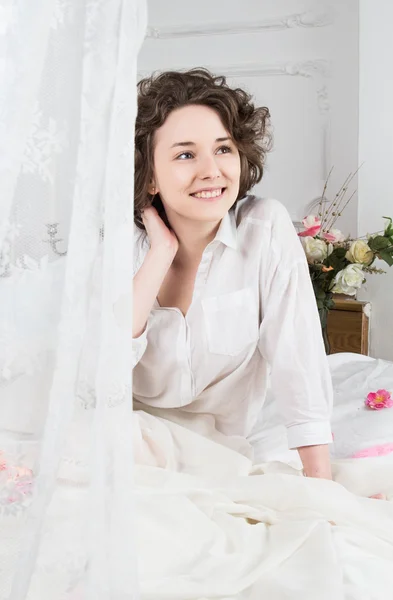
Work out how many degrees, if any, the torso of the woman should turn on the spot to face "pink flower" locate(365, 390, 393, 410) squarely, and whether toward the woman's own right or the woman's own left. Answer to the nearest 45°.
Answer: approximately 135° to the woman's own left

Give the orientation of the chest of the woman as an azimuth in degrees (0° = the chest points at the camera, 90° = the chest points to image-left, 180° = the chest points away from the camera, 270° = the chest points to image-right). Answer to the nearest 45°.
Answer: approximately 0°

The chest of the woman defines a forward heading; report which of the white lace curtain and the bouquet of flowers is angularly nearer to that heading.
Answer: the white lace curtain

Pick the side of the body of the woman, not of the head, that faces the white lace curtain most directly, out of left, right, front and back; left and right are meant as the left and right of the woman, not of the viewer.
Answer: front
